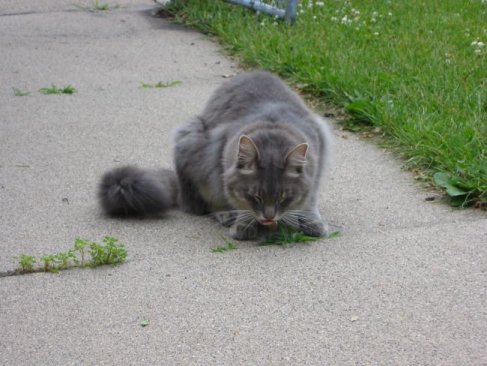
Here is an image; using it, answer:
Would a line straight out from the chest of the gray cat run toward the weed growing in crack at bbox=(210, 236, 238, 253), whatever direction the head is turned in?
yes

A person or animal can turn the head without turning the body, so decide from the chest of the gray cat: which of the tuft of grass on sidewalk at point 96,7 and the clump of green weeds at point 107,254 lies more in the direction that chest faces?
the clump of green weeds

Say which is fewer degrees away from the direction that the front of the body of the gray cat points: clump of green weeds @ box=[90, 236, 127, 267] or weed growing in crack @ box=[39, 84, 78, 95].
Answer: the clump of green weeds

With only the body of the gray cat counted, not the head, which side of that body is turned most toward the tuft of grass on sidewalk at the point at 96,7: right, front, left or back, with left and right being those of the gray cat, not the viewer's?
back

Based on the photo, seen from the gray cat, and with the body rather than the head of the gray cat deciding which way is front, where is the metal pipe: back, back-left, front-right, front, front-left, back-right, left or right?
back

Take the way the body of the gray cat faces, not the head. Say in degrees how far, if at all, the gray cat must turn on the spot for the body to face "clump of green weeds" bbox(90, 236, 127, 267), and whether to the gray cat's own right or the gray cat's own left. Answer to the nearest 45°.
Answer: approximately 45° to the gray cat's own right

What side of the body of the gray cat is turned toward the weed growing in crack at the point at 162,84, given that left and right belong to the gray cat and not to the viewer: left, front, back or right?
back

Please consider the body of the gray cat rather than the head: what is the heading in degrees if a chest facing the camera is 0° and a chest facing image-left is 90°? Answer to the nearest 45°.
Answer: approximately 0°

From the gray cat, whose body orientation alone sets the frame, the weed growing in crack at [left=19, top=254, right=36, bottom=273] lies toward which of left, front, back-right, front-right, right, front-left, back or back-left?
front-right

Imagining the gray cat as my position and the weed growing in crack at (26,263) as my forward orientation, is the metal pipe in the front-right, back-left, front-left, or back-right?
back-right

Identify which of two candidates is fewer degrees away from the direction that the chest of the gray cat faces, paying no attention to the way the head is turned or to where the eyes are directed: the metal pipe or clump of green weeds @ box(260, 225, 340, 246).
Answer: the clump of green weeds
